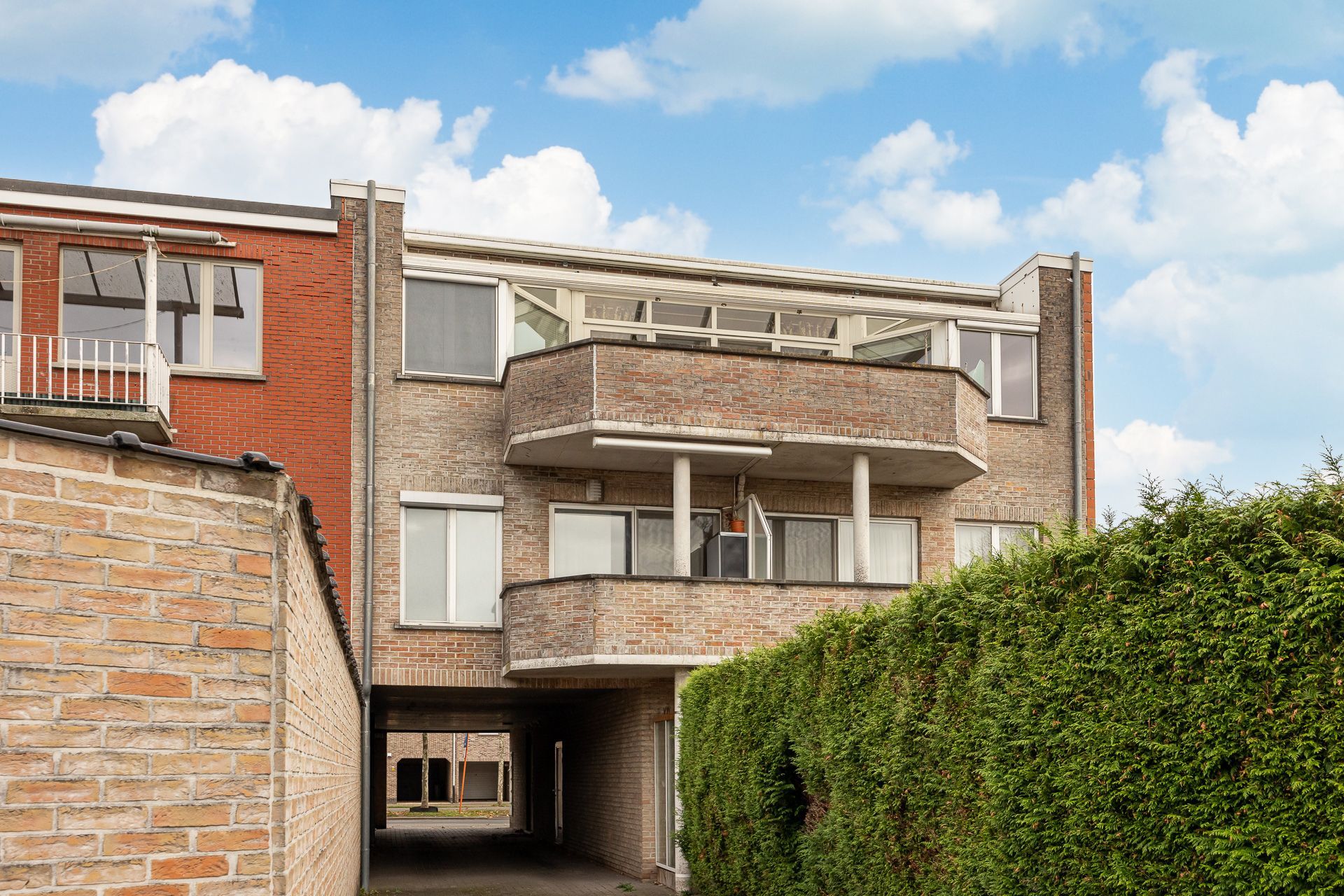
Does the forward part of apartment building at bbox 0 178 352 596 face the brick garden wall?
yes

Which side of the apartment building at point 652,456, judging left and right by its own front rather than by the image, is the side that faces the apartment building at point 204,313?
right

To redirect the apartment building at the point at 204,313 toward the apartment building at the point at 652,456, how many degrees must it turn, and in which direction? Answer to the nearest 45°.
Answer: approximately 90° to its left

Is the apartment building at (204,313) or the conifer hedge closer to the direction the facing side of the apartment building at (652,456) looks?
the conifer hedge

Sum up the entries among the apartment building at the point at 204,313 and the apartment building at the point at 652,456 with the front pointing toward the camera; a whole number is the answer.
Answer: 2

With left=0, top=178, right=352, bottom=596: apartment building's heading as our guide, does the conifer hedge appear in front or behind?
in front

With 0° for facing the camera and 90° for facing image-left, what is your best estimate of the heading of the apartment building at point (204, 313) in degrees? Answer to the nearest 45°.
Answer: approximately 0°
